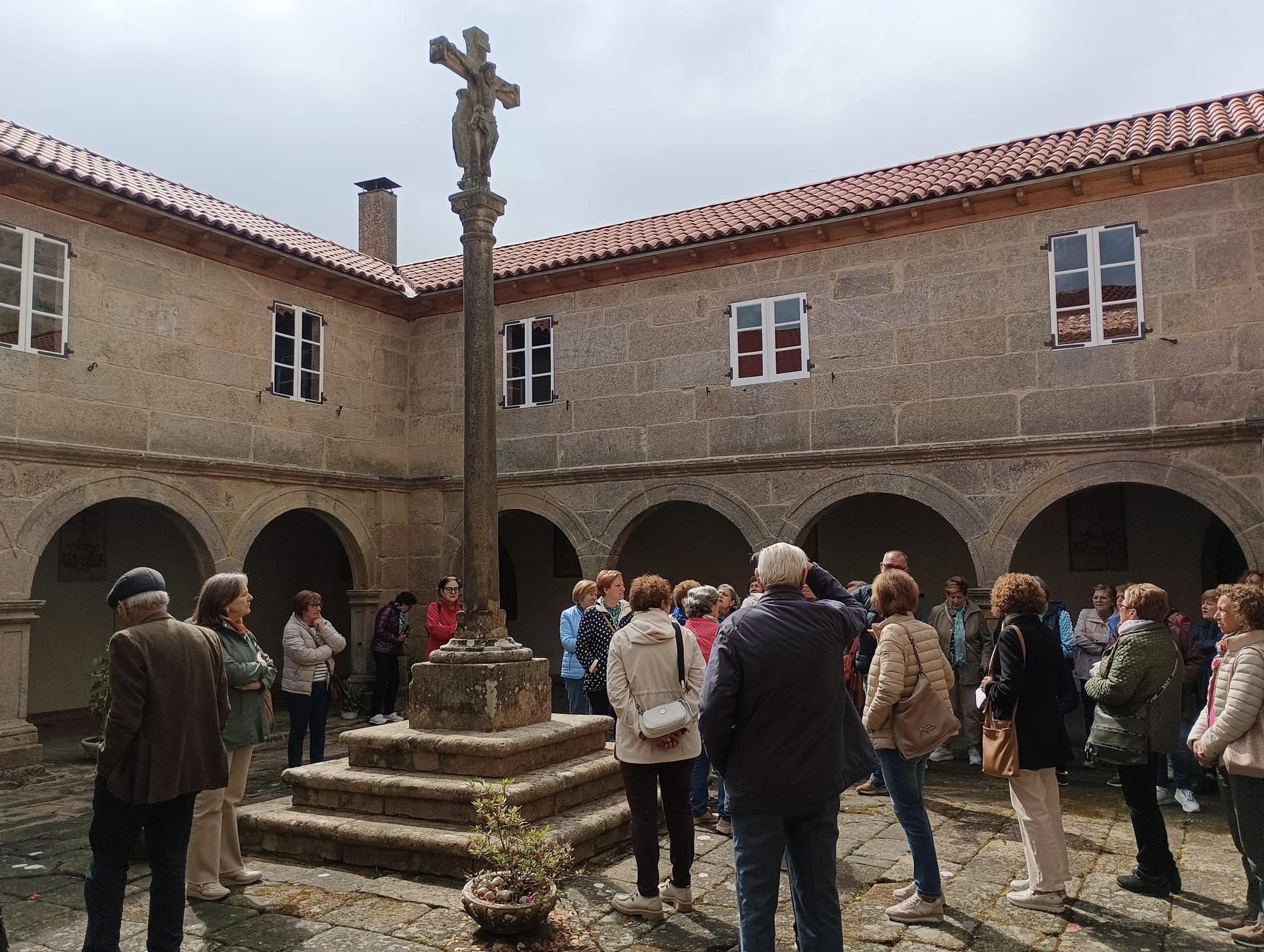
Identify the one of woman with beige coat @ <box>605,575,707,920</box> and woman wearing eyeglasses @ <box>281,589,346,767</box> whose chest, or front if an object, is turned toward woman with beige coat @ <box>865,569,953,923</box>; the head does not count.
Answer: the woman wearing eyeglasses

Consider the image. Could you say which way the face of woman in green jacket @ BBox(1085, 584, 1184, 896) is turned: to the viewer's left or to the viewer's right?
to the viewer's left

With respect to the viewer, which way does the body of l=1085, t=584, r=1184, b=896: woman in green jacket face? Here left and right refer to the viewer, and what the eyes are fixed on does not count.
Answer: facing to the left of the viewer

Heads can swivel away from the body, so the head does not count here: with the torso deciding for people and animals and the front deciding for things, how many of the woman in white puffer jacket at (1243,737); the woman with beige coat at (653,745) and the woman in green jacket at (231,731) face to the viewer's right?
1

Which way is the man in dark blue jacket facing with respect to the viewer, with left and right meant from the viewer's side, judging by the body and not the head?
facing away from the viewer

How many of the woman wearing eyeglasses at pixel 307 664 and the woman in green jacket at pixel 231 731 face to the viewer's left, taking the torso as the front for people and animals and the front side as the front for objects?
0

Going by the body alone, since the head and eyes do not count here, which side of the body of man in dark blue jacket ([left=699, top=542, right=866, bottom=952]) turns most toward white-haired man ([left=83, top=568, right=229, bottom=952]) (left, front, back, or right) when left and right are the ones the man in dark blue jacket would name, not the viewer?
left

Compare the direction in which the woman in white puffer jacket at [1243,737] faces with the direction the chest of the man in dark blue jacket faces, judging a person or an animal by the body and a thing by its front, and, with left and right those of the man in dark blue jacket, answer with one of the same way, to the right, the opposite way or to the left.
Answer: to the left

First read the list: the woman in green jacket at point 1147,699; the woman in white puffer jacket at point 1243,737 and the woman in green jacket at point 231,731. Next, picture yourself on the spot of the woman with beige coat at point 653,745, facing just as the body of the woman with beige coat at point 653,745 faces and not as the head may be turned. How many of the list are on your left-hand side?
1

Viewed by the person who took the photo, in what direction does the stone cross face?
facing the viewer and to the right of the viewer

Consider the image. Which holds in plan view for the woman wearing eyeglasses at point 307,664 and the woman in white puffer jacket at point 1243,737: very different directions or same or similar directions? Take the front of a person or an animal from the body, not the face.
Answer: very different directions

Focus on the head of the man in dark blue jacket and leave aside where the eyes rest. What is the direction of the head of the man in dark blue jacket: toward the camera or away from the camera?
away from the camera

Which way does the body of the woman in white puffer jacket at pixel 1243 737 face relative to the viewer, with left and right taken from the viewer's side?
facing to the left of the viewer

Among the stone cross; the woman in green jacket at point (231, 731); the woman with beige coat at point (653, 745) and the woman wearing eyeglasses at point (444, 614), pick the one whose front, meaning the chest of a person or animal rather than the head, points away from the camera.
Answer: the woman with beige coat

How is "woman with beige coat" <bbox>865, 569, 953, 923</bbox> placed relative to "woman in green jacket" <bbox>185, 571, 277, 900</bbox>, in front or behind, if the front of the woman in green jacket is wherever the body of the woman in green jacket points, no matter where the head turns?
in front

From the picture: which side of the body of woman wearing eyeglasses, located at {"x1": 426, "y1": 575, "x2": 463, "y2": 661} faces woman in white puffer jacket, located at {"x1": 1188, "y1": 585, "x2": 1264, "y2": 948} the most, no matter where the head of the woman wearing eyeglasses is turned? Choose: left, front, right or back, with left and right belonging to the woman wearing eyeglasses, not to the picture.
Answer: front

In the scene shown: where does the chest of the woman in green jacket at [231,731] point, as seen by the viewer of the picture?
to the viewer's right
